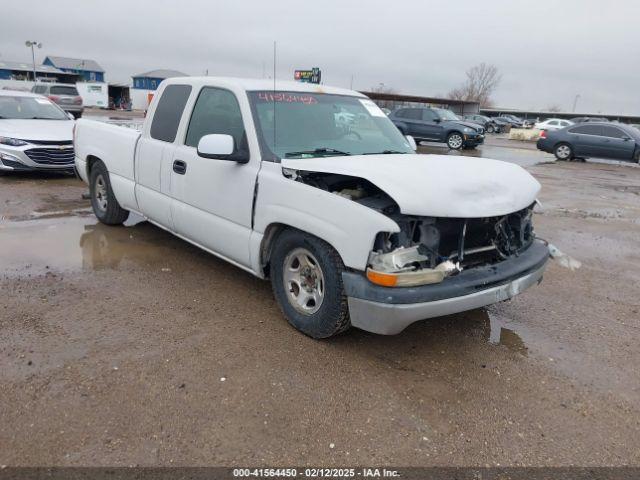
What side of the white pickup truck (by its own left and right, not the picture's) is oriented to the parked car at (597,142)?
left

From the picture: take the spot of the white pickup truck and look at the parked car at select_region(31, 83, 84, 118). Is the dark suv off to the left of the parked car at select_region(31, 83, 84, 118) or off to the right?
right

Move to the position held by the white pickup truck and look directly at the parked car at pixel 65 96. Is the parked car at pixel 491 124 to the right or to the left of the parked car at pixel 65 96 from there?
right

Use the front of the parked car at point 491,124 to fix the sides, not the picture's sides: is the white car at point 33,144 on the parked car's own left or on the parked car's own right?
on the parked car's own right

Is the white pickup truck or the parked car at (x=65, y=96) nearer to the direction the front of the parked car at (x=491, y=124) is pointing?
the white pickup truck
